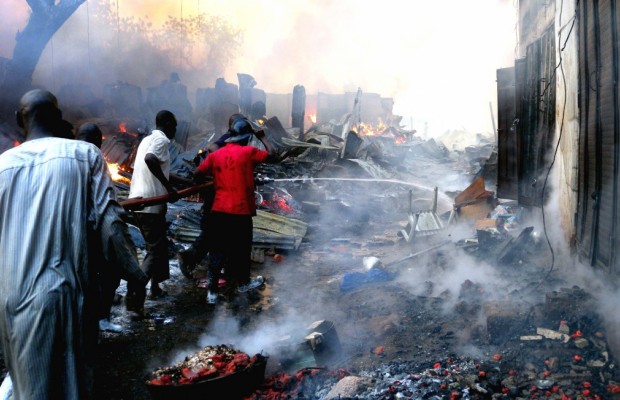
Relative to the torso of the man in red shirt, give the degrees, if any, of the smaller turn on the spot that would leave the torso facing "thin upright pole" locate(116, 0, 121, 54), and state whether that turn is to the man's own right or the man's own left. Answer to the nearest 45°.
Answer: approximately 45° to the man's own left

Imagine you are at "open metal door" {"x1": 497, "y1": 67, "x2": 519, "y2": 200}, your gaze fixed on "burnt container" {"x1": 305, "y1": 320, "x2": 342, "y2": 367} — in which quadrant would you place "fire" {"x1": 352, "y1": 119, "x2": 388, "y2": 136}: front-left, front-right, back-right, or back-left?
back-right

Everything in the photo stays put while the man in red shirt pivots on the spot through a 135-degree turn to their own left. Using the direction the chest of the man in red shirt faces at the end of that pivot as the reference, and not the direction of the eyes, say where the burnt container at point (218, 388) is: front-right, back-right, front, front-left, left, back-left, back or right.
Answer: left

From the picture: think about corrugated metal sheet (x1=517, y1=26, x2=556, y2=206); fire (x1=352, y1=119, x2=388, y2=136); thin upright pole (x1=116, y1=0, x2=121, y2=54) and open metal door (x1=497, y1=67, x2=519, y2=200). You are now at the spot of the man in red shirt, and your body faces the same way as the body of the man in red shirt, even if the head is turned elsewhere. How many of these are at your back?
0

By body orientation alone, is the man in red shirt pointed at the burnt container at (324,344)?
no

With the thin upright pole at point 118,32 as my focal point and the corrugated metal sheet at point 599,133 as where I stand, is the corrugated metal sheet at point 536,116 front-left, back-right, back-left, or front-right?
front-right

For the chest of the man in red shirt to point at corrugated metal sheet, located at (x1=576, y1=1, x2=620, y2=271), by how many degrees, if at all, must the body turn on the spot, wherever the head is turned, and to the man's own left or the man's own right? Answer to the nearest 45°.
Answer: approximately 90° to the man's own right

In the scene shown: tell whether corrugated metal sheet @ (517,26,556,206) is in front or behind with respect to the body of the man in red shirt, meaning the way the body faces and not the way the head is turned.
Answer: in front

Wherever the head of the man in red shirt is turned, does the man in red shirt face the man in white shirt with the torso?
no

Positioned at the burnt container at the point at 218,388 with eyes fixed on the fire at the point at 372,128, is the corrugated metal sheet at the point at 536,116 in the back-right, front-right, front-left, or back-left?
front-right

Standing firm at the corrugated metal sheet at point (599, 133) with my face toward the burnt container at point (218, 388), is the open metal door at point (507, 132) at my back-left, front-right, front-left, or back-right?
back-right

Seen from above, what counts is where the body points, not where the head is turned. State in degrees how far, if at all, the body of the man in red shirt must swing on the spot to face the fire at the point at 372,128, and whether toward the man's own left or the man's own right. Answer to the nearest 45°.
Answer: approximately 45° to the man's own left

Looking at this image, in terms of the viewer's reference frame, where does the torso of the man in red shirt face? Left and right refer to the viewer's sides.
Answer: facing away from the viewer and to the right of the viewer

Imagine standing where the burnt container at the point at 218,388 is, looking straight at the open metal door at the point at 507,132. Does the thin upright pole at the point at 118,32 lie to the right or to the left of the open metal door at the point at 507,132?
left

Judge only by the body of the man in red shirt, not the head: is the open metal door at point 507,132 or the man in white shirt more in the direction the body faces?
the open metal door
